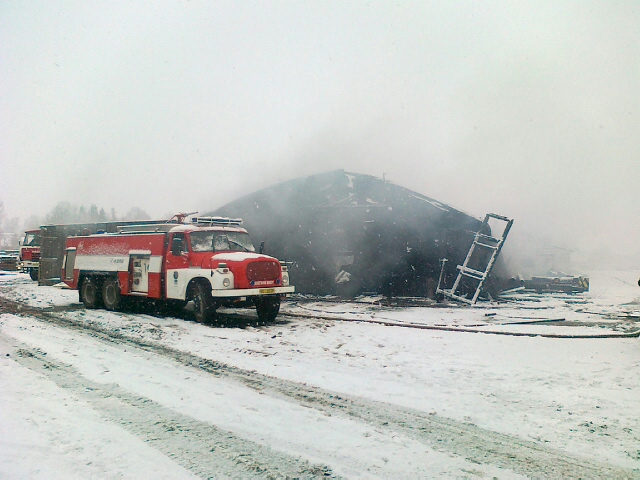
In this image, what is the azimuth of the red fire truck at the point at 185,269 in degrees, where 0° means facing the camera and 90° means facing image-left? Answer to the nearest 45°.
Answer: approximately 315°

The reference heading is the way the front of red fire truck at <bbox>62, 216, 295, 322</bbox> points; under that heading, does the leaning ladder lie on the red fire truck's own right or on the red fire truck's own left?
on the red fire truck's own left

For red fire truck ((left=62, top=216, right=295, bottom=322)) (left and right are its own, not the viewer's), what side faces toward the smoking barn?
left
